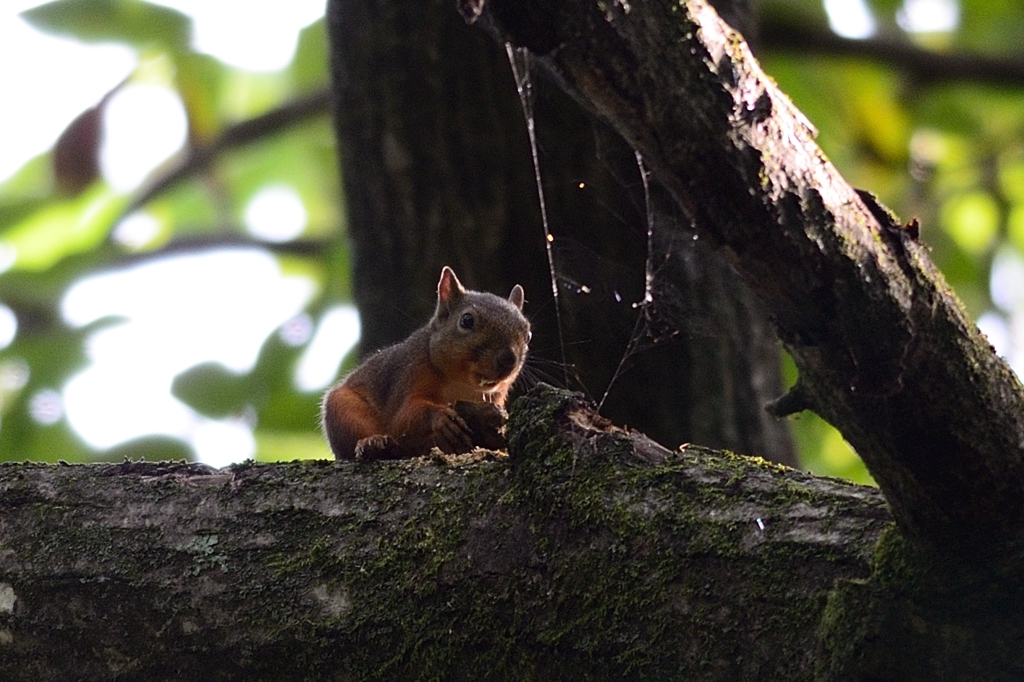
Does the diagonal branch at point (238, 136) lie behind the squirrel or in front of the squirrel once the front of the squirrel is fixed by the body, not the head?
behind

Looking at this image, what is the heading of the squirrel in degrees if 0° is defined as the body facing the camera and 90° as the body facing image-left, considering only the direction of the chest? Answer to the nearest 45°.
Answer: approximately 315°
